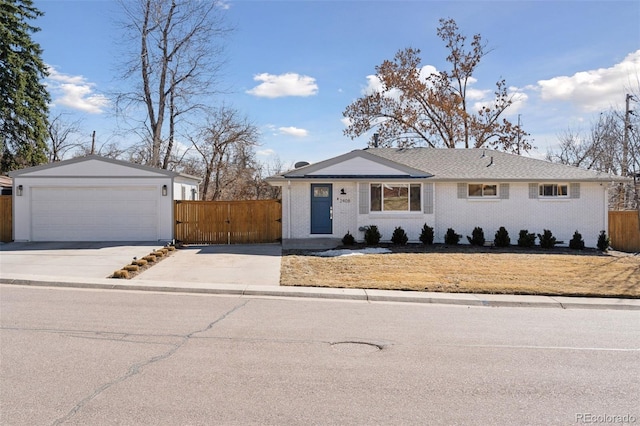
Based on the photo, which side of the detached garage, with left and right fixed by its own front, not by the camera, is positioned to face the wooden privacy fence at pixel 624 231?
left

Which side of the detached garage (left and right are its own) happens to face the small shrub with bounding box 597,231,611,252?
left

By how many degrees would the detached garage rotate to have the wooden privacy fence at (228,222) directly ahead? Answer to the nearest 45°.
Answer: approximately 90° to its left

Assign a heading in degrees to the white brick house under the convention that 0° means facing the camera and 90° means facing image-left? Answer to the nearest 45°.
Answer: approximately 0°

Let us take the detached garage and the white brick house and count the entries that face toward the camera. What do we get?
2

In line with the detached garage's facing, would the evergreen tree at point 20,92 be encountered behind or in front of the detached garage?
behind

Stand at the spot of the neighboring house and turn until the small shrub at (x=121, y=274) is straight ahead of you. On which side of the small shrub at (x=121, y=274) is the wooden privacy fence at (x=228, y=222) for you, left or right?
left

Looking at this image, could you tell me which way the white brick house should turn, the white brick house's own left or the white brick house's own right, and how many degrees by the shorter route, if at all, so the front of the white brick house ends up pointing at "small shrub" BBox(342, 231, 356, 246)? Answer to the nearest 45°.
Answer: approximately 45° to the white brick house's own right

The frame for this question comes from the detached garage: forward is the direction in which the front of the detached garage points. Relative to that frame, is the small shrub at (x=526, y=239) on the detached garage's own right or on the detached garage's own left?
on the detached garage's own left

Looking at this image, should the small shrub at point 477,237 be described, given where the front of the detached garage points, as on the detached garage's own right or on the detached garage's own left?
on the detached garage's own left

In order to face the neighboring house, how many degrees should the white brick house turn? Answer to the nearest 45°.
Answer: approximately 90° to its right
